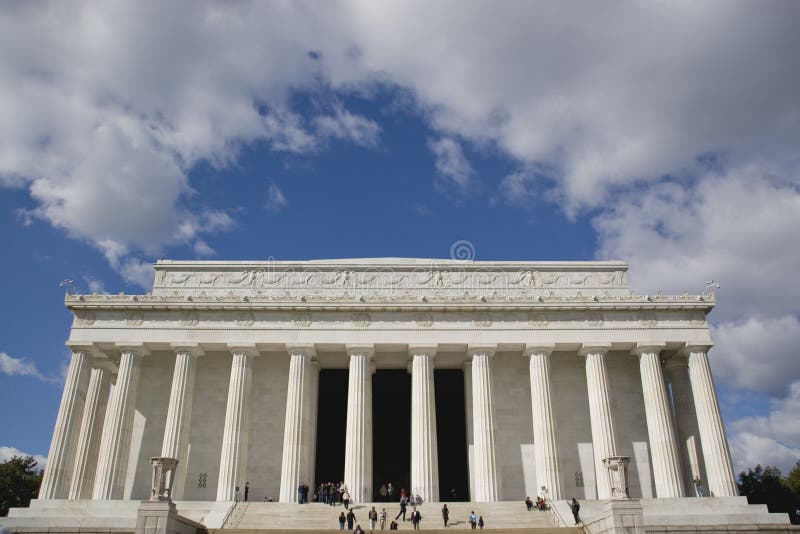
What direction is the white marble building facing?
toward the camera

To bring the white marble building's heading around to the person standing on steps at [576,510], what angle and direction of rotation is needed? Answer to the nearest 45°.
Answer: approximately 45° to its left
